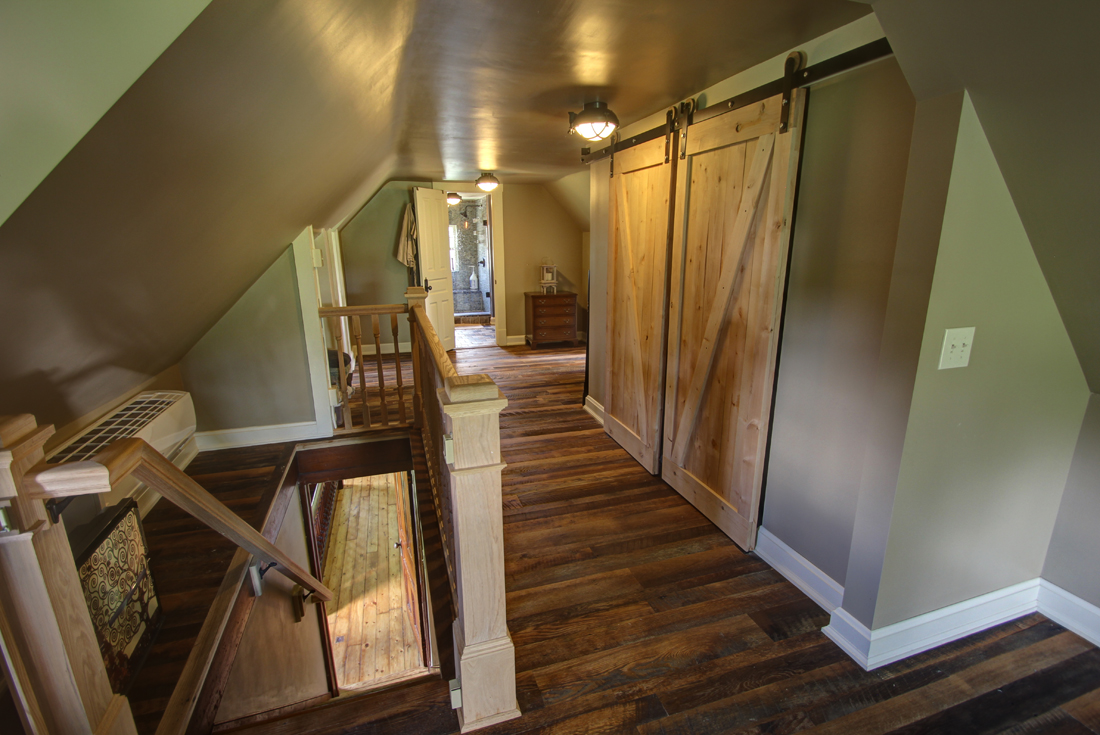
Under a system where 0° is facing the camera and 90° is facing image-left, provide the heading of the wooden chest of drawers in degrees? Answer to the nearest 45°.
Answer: approximately 0°

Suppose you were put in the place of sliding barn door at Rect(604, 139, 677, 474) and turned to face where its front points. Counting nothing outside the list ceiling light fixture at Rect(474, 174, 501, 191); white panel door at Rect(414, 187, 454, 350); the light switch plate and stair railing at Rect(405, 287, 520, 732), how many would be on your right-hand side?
2

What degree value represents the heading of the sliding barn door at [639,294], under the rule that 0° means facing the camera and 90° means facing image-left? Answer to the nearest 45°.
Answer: approximately 45°

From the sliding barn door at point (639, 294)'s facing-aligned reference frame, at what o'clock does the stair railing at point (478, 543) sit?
The stair railing is roughly at 11 o'clock from the sliding barn door.

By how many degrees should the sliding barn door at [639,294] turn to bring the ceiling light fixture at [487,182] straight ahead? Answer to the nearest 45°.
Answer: approximately 90° to its right

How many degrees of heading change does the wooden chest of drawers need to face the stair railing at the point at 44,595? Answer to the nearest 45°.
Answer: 0° — it already faces it
